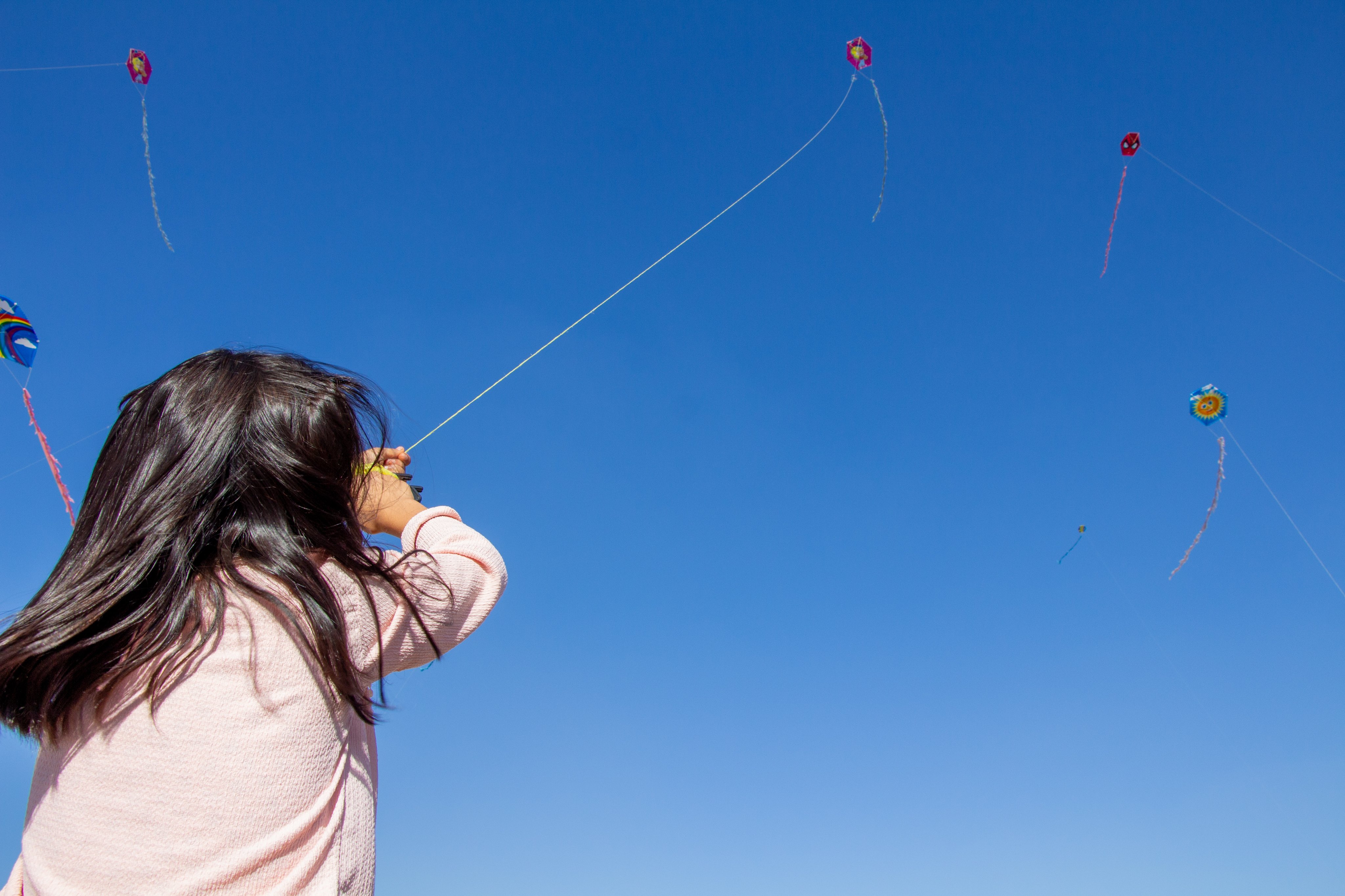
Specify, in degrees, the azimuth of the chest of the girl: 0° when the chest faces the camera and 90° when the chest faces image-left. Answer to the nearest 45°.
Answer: approximately 225°

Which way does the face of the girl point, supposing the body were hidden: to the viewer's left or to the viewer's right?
to the viewer's right
